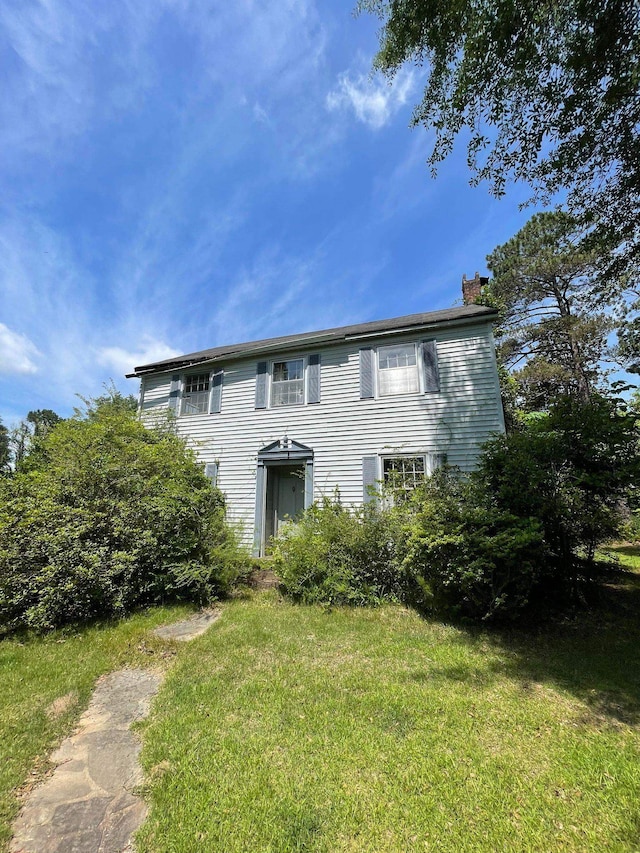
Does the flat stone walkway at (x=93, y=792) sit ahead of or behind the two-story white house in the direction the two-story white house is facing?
ahead

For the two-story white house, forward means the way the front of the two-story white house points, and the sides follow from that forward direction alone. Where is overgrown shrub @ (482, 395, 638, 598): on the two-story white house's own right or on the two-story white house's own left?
on the two-story white house's own left

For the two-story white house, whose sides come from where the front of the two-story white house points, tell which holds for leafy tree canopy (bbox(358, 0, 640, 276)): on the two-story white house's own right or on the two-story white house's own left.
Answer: on the two-story white house's own left

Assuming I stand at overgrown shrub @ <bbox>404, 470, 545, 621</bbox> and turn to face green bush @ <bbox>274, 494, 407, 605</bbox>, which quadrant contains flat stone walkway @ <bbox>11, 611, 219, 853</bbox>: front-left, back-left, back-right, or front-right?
front-left

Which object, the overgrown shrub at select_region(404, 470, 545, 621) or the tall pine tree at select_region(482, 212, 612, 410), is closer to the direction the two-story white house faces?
the overgrown shrub

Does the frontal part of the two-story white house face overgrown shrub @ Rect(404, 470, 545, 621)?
no

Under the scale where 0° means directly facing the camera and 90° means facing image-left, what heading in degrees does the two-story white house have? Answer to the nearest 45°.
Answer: approximately 45°
